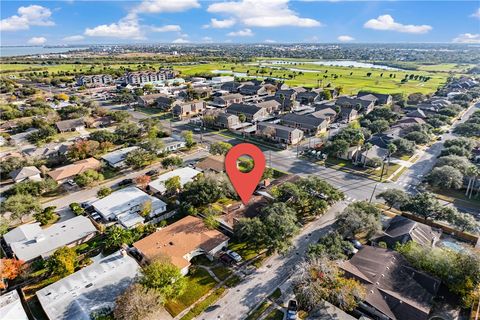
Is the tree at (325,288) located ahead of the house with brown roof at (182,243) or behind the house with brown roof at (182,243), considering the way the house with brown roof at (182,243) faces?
ahead

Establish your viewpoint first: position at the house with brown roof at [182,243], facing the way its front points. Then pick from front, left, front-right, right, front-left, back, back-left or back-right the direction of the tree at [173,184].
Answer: back-left

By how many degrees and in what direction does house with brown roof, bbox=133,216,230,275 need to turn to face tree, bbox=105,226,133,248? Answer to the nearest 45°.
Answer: approximately 135° to its right

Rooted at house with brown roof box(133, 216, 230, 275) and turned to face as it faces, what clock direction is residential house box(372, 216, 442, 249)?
The residential house is roughly at 11 o'clock from the house with brown roof.

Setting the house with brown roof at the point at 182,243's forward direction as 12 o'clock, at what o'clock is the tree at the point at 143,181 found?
The tree is roughly at 7 o'clock from the house with brown roof.

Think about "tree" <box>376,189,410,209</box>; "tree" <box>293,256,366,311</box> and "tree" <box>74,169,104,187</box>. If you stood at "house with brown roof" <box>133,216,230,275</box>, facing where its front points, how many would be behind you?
1

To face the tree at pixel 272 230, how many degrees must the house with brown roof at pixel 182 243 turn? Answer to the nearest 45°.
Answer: approximately 45° to its left

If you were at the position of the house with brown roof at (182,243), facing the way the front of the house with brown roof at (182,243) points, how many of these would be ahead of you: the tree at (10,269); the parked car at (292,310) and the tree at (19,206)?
1

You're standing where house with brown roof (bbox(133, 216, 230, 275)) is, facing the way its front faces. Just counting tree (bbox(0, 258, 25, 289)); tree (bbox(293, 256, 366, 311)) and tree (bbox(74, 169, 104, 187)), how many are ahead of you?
1

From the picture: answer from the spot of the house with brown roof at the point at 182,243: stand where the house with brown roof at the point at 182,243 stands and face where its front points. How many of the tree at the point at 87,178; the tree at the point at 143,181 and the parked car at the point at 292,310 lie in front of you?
1

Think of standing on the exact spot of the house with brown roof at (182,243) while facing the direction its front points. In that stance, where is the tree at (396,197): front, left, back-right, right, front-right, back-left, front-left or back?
front-left

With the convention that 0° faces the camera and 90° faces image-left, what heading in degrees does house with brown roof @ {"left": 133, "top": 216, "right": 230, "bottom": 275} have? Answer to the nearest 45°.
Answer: approximately 315°

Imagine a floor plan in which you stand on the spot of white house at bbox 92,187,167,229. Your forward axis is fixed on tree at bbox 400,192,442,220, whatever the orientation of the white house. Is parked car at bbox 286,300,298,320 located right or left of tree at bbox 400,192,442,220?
right

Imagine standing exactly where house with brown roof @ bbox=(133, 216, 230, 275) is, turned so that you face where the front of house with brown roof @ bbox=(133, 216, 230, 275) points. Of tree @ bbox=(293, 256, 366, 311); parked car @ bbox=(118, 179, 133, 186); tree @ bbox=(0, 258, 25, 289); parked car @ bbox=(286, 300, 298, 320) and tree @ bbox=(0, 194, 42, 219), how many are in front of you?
2

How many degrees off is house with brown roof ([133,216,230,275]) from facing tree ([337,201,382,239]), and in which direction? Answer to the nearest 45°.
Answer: approximately 45° to its left

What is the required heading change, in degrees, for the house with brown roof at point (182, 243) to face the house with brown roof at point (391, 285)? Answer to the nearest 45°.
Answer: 0° — it already faces it
